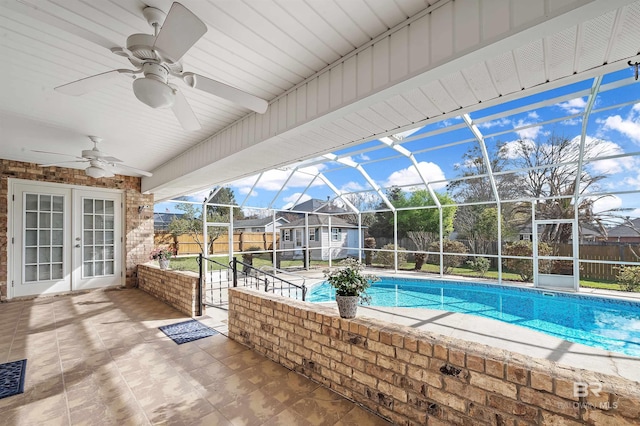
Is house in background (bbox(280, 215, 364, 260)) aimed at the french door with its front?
yes

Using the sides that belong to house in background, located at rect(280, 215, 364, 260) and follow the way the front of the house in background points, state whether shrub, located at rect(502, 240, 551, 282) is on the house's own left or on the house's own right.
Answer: on the house's own left

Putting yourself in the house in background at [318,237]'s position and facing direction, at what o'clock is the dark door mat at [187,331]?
The dark door mat is roughly at 11 o'clock from the house in background.

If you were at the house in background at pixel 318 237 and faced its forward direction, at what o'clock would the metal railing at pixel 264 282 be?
The metal railing is roughly at 11 o'clock from the house in background.

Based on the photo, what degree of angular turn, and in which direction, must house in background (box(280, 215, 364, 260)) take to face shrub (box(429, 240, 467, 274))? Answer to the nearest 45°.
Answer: approximately 90° to its left

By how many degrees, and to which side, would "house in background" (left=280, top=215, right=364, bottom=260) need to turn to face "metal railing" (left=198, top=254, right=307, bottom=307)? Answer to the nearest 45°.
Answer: approximately 45° to its left

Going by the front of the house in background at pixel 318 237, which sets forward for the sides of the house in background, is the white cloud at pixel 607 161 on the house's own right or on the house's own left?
on the house's own left

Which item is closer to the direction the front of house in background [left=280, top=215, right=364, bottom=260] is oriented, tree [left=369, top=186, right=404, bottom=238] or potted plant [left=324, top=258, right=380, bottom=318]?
the potted plant

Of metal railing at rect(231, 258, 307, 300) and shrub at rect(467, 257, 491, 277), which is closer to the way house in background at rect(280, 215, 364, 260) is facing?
the metal railing

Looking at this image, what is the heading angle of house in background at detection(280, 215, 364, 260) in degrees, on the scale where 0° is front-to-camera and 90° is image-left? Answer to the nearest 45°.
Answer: approximately 45°

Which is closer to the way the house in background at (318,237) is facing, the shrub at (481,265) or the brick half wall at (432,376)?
the brick half wall
